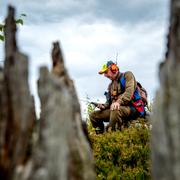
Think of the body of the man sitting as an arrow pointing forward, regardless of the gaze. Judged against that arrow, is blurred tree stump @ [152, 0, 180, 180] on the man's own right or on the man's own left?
on the man's own left

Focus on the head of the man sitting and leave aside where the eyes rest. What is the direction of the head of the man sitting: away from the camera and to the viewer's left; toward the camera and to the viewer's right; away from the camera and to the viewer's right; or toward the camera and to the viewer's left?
toward the camera and to the viewer's left

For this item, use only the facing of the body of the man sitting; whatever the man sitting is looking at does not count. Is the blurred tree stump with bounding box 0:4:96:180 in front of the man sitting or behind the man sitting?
in front

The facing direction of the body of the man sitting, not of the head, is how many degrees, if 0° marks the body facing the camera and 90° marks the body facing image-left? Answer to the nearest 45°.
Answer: approximately 45°
